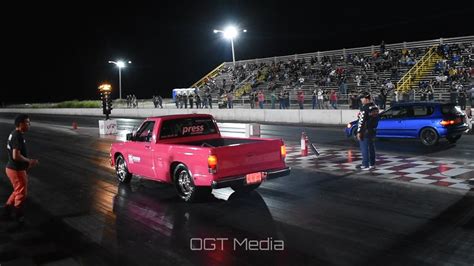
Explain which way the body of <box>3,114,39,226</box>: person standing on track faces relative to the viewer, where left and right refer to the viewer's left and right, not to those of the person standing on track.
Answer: facing to the right of the viewer

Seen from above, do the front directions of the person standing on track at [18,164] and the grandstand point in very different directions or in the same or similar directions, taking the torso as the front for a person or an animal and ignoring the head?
very different directions

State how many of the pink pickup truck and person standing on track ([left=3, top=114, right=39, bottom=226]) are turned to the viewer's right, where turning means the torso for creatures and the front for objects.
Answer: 1

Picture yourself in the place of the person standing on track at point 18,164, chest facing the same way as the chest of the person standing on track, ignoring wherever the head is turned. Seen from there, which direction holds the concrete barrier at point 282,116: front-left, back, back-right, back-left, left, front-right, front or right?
front-left

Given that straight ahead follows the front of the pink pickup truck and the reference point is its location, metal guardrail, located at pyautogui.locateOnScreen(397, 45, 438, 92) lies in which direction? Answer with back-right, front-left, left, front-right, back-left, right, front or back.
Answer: right

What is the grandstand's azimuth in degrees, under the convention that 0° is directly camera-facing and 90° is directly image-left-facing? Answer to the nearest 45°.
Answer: approximately 45°

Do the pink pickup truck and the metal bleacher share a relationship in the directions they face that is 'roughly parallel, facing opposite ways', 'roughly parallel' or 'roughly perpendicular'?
roughly perpendicular

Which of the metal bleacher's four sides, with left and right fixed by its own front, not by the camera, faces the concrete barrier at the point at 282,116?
front

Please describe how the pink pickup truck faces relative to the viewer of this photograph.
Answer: facing away from the viewer and to the left of the viewer

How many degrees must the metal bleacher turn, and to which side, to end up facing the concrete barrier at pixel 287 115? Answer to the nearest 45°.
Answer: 0° — it already faces it

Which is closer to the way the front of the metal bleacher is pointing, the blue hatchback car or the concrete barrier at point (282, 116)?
the concrete barrier

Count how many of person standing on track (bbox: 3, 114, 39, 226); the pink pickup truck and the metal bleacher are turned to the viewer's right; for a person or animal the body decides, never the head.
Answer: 1

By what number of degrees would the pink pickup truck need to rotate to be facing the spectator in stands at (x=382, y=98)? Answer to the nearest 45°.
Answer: approximately 90° to its right

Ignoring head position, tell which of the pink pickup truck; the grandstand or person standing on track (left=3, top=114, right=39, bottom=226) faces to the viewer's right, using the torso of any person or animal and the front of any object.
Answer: the person standing on track

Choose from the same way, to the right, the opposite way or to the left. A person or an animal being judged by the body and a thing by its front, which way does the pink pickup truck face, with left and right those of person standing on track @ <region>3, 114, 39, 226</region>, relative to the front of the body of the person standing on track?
to the left
